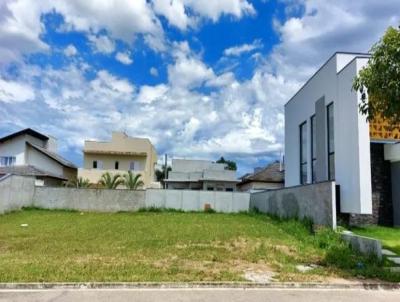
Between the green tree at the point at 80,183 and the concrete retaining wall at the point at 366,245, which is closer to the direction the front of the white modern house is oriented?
the concrete retaining wall

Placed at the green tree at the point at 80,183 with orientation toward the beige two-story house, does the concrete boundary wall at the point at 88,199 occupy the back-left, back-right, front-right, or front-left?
back-right

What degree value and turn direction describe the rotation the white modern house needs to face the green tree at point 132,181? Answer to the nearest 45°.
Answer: approximately 180°

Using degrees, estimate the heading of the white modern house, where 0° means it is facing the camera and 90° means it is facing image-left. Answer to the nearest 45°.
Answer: approximately 315°

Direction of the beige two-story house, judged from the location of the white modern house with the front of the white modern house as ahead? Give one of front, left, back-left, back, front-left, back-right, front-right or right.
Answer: back

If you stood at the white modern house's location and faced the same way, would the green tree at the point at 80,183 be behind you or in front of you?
behind
